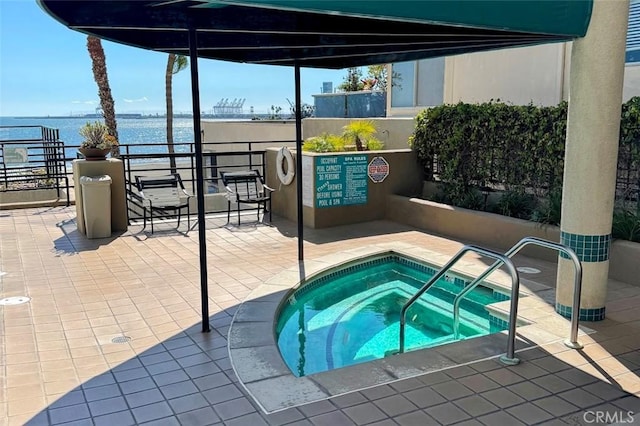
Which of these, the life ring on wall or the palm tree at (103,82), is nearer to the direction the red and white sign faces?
the life ring on wall

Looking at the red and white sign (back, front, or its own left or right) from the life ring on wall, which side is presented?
right

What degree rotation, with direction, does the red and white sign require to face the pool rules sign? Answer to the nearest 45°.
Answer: approximately 45° to its right

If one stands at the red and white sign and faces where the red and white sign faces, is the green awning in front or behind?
in front

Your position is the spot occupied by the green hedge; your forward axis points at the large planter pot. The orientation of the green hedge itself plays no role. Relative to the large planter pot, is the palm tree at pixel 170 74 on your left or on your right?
right

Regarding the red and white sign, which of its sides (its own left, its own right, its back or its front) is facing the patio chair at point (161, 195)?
right

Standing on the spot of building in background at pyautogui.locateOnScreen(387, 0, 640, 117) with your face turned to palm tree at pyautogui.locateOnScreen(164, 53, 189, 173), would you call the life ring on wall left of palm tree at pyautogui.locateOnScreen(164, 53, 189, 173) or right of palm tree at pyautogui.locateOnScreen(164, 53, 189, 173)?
left

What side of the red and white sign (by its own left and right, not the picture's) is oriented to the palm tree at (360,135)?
back

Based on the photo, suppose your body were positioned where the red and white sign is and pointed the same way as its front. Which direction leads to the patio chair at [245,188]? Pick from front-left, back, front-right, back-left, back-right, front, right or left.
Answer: right

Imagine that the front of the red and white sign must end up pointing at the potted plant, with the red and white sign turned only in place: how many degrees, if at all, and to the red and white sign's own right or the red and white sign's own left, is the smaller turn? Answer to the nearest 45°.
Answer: approximately 90° to the red and white sign's own right

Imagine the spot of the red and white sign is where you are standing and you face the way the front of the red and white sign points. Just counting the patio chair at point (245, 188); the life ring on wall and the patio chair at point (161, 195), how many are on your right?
3

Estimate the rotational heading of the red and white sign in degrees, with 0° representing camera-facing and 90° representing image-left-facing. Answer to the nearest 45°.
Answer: approximately 0°
